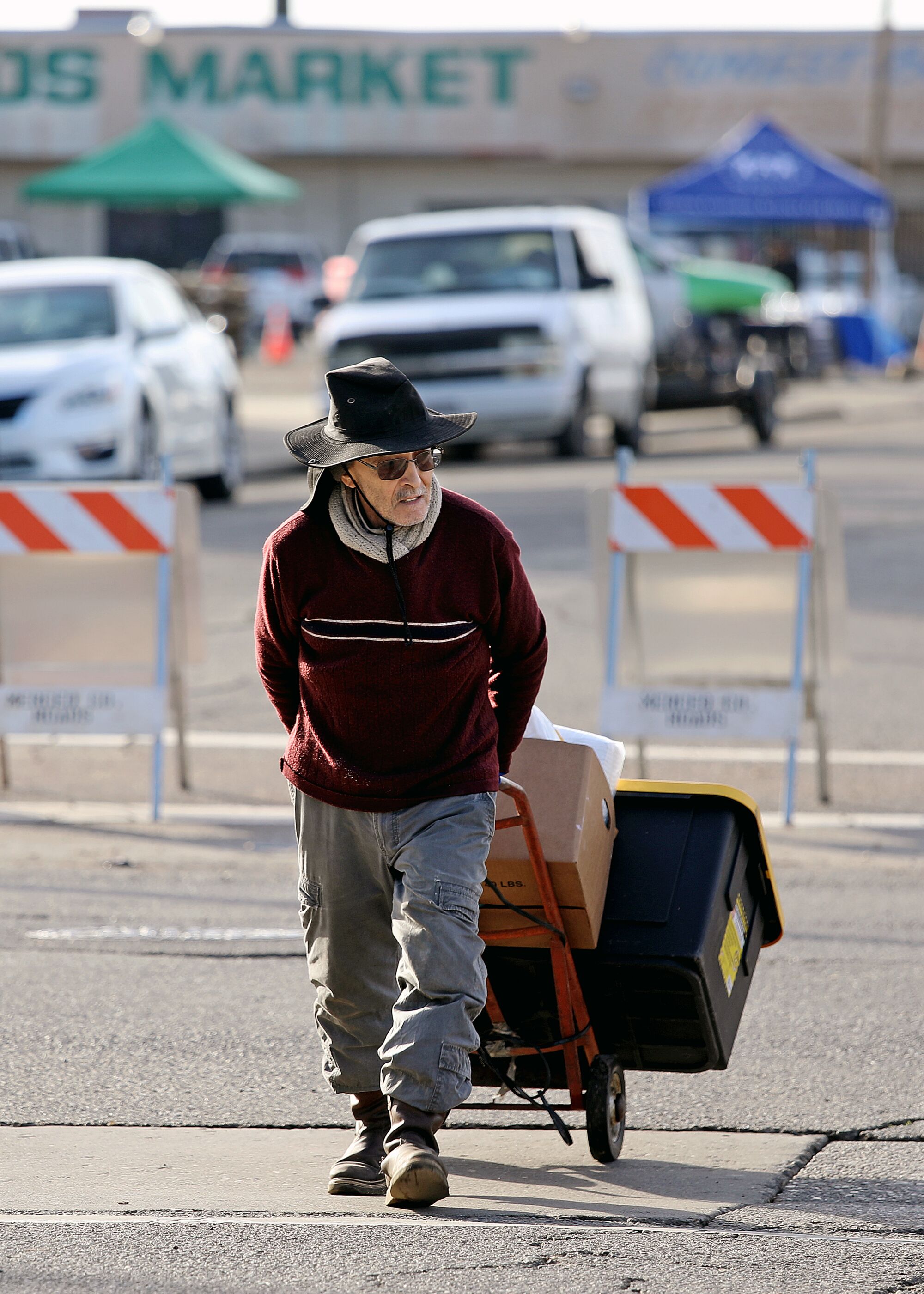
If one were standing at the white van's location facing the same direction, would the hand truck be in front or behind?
in front

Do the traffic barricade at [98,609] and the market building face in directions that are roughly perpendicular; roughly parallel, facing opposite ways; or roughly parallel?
roughly parallel

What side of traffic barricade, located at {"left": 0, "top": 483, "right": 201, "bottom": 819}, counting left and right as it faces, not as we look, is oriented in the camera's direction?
front

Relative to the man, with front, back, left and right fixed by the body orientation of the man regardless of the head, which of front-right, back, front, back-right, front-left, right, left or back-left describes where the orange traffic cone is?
back

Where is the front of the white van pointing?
toward the camera

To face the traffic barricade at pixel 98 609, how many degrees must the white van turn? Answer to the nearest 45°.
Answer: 0° — it already faces it

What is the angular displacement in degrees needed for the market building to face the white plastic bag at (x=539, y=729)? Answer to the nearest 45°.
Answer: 0° — it already faces it

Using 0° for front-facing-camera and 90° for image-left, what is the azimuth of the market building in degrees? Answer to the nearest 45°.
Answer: approximately 0°

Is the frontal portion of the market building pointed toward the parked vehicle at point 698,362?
yes

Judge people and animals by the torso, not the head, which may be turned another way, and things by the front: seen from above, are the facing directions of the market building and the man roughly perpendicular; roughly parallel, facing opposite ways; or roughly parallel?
roughly parallel

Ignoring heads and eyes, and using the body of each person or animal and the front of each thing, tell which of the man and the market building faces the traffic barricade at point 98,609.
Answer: the market building

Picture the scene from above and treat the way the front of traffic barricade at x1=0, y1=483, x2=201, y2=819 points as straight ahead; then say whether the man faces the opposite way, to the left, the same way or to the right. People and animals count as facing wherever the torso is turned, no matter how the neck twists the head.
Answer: the same way

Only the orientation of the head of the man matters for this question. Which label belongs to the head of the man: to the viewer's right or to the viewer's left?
to the viewer's right

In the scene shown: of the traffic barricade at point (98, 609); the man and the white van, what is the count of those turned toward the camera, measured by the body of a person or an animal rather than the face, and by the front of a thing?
3

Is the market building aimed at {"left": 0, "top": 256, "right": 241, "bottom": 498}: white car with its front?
yes

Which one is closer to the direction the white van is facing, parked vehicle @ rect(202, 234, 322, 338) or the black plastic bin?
the black plastic bin
